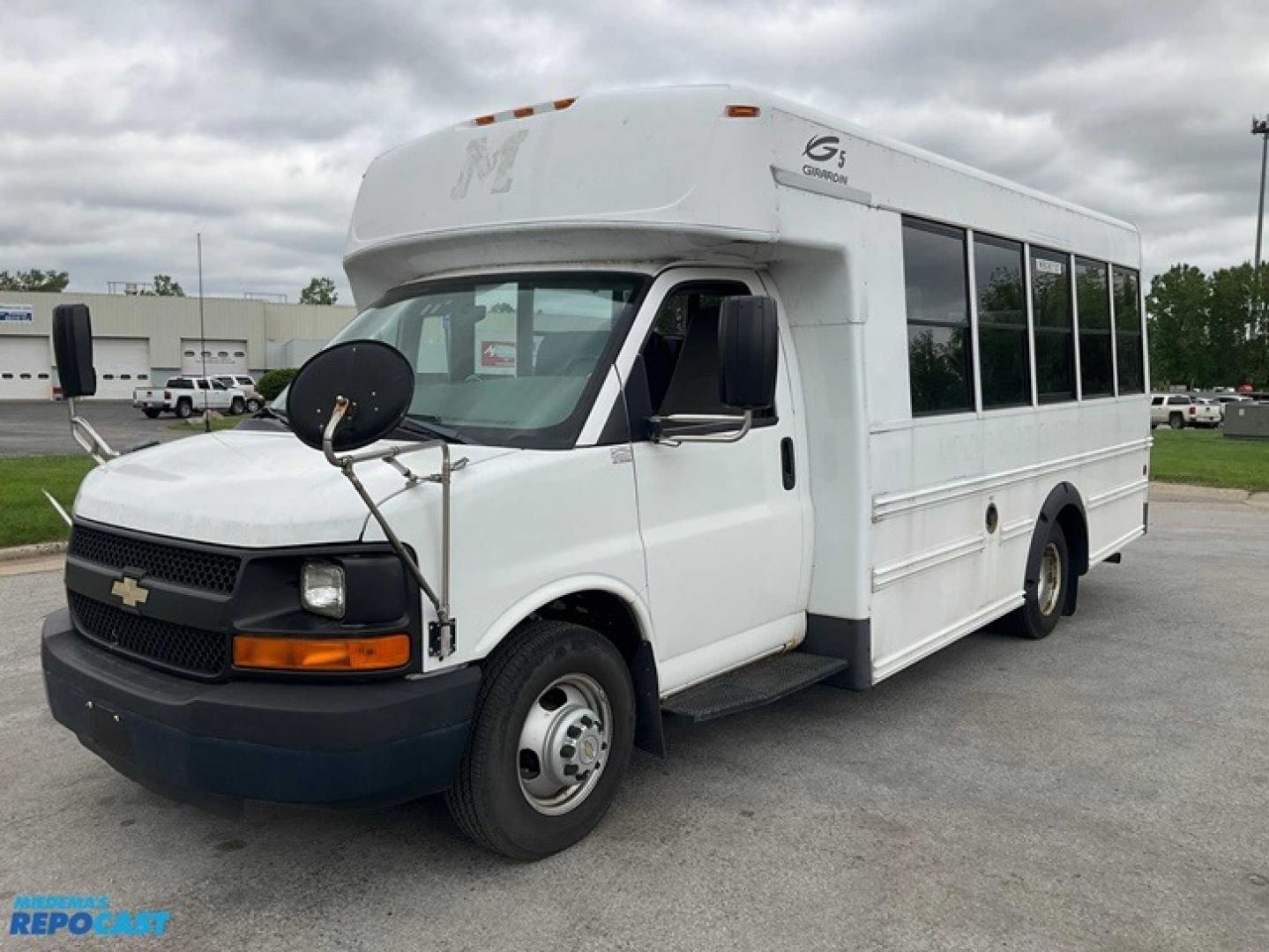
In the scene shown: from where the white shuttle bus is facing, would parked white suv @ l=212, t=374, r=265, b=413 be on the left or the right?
on its right

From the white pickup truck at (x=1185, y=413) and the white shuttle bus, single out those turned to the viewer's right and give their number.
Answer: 0

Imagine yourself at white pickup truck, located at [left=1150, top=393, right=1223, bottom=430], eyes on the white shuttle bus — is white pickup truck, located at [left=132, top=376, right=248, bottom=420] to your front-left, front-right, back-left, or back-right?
front-right

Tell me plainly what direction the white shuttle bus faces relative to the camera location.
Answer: facing the viewer and to the left of the viewer

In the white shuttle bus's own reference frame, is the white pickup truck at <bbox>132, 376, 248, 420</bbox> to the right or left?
on its right

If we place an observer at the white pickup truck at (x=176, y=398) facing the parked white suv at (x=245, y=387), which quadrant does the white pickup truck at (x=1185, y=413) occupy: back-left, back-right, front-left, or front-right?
front-right
